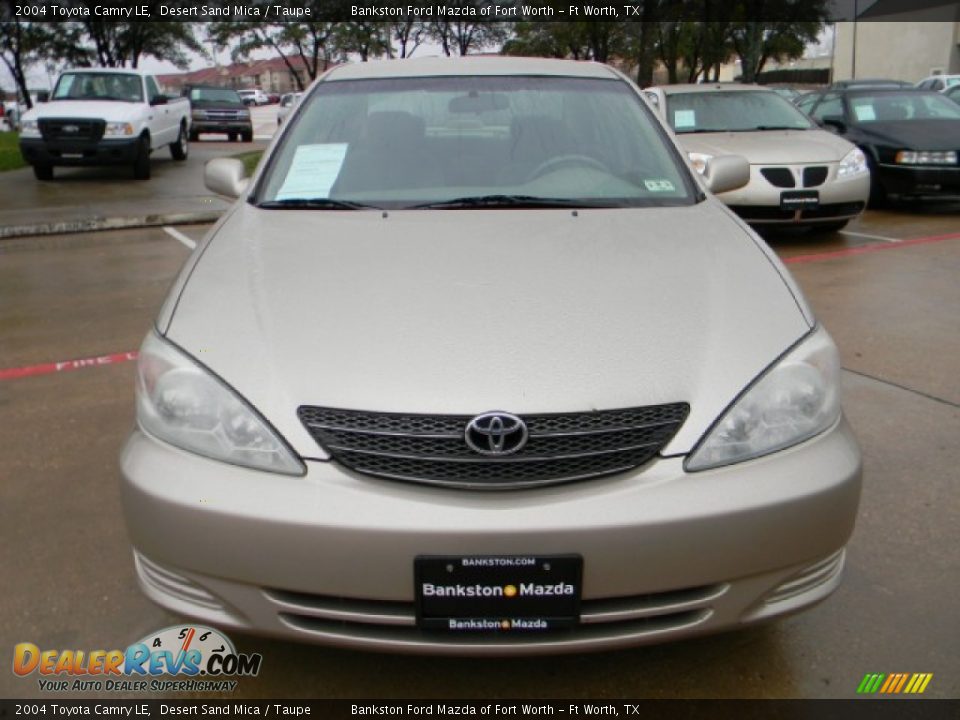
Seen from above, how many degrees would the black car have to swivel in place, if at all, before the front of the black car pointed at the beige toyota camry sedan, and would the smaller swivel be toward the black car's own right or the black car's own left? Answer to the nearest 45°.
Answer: approximately 45° to the black car's own right

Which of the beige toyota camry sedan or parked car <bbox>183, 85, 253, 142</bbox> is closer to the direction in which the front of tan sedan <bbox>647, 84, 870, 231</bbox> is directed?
the beige toyota camry sedan

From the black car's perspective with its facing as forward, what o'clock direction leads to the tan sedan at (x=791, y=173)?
The tan sedan is roughly at 2 o'clock from the black car.

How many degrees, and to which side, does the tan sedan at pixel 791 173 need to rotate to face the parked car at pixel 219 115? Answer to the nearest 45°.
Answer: approximately 180°

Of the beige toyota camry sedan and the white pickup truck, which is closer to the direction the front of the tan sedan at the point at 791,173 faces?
the beige toyota camry sedan

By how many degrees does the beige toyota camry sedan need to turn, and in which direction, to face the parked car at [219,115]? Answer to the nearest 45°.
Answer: approximately 180°

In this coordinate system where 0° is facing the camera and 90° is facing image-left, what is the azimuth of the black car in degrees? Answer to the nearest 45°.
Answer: approximately 315°

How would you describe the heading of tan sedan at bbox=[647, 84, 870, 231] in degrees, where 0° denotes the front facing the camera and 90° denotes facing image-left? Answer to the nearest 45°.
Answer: approximately 315°
